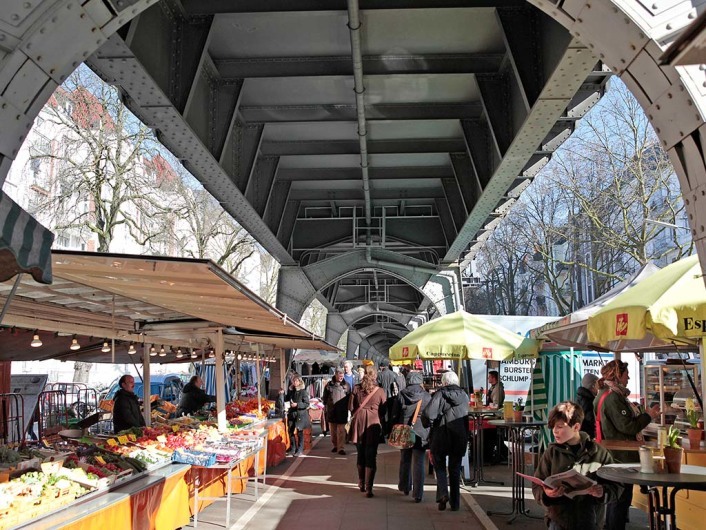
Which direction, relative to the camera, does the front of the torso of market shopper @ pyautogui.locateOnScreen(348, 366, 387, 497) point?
away from the camera

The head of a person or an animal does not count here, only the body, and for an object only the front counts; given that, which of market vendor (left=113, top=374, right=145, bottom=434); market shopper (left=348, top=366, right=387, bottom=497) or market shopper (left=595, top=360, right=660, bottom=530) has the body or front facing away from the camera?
market shopper (left=348, top=366, right=387, bottom=497)

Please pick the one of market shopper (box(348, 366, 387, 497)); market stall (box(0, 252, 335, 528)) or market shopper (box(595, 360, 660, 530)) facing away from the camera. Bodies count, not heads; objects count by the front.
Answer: market shopper (box(348, 366, 387, 497))

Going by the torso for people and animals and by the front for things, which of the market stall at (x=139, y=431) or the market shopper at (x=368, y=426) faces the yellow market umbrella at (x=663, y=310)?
the market stall

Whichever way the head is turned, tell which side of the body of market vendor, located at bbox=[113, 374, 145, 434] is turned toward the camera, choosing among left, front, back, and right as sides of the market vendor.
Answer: right

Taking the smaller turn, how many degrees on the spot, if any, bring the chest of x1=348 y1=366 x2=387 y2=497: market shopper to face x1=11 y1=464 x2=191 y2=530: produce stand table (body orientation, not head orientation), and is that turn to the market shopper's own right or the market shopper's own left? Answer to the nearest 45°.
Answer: approximately 135° to the market shopper's own left
